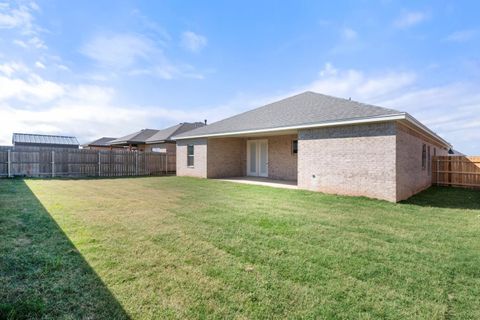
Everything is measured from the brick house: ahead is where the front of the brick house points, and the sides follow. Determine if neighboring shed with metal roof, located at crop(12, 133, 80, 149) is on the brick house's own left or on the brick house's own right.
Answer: on the brick house's own left

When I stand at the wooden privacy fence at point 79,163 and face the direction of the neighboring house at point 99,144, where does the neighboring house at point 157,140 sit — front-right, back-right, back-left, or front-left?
front-right

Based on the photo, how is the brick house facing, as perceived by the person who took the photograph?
facing away from the viewer and to the right of the viewer

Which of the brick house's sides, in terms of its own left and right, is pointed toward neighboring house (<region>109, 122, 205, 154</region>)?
left

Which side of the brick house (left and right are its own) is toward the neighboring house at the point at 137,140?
left

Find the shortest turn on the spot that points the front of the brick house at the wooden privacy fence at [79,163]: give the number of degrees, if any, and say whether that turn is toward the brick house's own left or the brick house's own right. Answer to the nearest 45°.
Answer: approximately 135° to the brick house's own left
